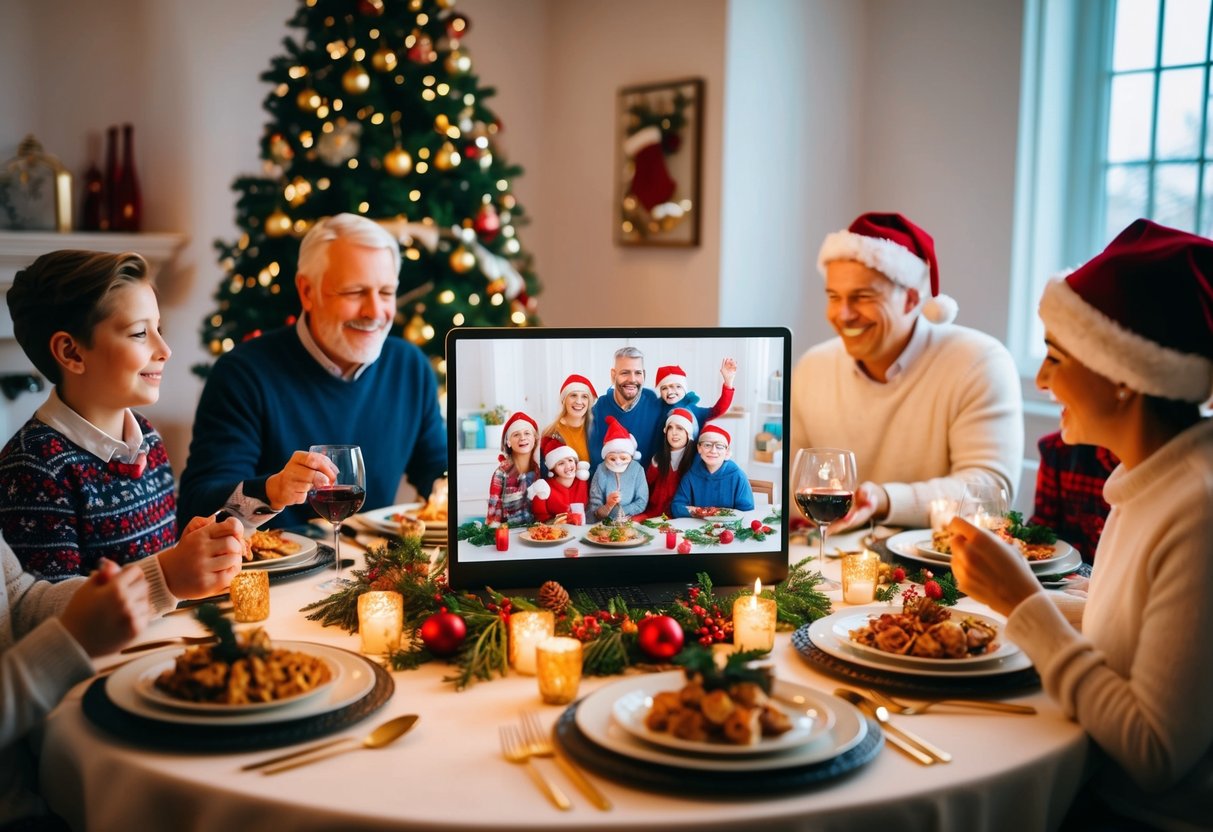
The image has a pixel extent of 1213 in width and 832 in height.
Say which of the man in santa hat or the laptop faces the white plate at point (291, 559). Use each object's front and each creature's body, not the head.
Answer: the man in santa hat

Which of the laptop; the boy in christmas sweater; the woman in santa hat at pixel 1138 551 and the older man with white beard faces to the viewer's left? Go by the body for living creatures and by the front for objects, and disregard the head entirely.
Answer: the woman in santa hat

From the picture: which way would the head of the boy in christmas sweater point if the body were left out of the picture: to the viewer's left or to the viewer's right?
to the viewer's right

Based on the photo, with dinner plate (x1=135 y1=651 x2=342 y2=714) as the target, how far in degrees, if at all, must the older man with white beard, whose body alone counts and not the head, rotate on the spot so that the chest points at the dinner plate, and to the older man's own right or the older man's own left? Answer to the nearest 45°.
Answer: approximately 45° to the older man's own right

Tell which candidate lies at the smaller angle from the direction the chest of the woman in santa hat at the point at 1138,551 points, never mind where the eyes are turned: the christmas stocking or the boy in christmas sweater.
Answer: the boy in christmas sweater

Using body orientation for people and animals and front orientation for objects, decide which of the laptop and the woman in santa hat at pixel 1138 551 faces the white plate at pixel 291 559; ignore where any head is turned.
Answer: the woman in santa hat

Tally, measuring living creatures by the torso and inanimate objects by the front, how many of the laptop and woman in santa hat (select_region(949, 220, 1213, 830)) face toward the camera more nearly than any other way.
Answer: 1

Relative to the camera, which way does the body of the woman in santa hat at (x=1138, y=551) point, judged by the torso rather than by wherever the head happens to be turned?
to the viewer's left

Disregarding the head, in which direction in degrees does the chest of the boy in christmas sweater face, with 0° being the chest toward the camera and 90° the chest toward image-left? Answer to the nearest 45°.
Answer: approximately 315°

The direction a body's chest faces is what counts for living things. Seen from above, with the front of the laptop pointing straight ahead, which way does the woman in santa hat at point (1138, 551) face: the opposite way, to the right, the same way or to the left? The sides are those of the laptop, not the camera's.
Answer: to the right

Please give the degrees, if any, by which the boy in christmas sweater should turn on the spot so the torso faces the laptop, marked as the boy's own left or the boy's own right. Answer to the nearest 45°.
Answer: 0° — they already face it

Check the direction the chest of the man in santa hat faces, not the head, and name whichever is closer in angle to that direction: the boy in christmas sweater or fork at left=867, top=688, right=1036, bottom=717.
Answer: the boy in christmas sweater
